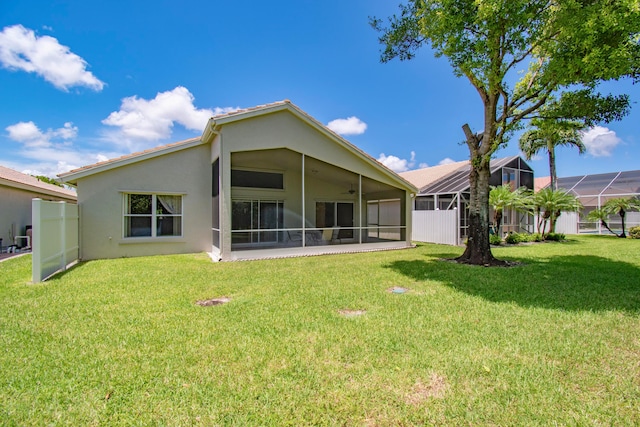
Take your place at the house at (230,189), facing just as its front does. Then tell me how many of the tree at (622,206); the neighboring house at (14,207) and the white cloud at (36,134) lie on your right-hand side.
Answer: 1

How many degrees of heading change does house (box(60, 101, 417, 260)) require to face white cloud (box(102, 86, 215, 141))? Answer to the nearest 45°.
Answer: approximately 45° to its left

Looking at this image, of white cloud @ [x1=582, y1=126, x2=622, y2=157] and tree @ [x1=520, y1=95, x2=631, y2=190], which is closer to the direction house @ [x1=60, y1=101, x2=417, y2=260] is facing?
the white cloud

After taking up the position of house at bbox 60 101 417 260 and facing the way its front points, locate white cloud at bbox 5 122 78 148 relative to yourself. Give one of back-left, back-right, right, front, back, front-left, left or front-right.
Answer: front-left

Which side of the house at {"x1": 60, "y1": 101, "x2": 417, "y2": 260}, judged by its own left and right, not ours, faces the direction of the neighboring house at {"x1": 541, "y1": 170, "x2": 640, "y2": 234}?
right

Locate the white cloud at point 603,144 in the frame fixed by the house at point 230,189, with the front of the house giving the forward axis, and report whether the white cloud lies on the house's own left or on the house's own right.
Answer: on the house's own right

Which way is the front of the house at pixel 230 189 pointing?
away from the camera

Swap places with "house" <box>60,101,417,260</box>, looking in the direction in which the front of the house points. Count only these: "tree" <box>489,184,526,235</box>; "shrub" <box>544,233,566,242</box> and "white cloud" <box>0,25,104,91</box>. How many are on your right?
2

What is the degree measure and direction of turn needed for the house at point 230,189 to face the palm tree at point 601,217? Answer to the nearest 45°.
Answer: approximately 90° to its right

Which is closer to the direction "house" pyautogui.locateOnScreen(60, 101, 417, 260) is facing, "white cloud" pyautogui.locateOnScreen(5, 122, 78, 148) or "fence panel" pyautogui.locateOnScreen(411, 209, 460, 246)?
the white cloud

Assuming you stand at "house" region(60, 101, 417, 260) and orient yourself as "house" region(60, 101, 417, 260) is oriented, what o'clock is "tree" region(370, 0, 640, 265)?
The tree is roughly at 4 o'clock from the house.

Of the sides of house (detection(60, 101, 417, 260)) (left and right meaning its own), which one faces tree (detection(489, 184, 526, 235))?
right

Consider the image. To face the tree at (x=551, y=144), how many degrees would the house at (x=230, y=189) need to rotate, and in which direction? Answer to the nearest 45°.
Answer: approximately 90° to its right

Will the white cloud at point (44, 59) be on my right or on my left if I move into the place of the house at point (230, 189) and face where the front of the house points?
on my left

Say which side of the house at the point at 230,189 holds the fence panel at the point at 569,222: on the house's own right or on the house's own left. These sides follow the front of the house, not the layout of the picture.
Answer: on the house's own right
